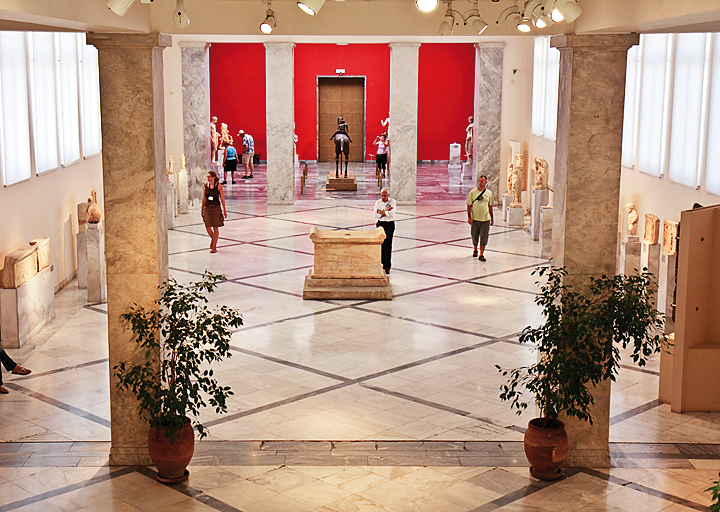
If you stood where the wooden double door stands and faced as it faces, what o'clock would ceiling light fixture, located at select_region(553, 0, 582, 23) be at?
The ceiling light fixture is roughly at 12 o'clock from the wooden double door.

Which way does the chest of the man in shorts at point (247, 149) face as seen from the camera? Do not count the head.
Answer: to the viewer's left

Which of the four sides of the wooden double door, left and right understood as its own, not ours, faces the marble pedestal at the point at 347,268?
front

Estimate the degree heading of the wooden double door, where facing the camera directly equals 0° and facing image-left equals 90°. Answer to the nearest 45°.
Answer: approximately 0°

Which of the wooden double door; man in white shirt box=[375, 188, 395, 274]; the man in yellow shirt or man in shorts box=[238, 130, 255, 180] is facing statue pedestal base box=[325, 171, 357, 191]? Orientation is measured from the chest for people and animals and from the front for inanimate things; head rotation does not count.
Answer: the wooden double door

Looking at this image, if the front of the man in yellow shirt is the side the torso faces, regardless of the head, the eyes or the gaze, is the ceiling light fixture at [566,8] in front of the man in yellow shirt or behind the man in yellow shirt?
in front

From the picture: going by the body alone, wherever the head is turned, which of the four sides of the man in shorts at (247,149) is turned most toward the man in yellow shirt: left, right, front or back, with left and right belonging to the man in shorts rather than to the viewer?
left

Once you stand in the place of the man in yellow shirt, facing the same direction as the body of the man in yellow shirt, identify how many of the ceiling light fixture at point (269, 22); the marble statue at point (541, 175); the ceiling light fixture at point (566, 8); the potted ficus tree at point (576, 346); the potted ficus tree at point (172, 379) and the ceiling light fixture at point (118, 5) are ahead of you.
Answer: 5

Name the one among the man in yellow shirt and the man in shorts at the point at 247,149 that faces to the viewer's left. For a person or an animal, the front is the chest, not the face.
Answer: the man in shorts

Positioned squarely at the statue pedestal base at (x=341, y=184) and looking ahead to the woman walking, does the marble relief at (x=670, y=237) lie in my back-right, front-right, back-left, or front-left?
front-left

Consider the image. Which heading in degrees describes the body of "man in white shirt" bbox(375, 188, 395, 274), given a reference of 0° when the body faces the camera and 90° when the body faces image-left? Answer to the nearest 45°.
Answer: approximately 45°

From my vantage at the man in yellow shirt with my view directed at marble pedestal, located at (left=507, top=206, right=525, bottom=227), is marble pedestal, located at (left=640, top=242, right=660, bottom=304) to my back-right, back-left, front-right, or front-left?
back-right

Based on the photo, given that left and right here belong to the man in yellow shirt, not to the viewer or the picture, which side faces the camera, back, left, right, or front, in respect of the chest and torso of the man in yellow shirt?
front

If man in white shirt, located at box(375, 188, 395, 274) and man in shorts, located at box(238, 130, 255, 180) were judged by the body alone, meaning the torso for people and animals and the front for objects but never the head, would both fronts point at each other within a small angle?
no

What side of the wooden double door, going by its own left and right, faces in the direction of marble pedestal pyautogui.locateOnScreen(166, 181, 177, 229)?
front

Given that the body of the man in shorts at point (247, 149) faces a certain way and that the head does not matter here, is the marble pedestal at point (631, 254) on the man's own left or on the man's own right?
on the man's own left

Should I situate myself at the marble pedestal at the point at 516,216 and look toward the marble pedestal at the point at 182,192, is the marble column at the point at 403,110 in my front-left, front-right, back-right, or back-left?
front-right
